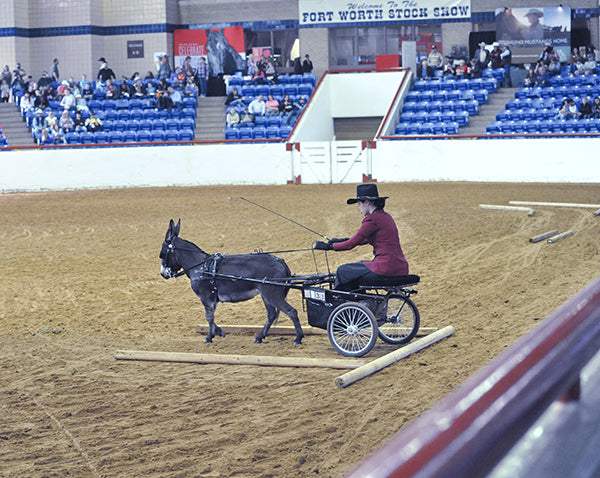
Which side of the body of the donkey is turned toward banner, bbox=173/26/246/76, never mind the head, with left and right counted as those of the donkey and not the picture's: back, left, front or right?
right

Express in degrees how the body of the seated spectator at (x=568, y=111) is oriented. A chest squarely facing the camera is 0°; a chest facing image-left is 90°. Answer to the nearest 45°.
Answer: approximately 45°

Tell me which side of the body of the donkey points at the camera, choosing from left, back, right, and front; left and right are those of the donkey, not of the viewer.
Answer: left

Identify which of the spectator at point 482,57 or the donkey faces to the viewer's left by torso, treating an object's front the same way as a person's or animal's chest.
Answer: the donkey

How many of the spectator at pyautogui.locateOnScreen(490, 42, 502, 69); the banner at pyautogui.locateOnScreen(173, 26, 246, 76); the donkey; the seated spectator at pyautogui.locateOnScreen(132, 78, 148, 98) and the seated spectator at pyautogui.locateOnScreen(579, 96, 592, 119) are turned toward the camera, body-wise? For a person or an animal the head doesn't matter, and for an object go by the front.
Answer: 4

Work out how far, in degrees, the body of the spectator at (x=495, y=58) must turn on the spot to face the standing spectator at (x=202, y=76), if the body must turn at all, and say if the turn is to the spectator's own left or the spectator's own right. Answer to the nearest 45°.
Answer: approximately 90° to the spectator's own right
